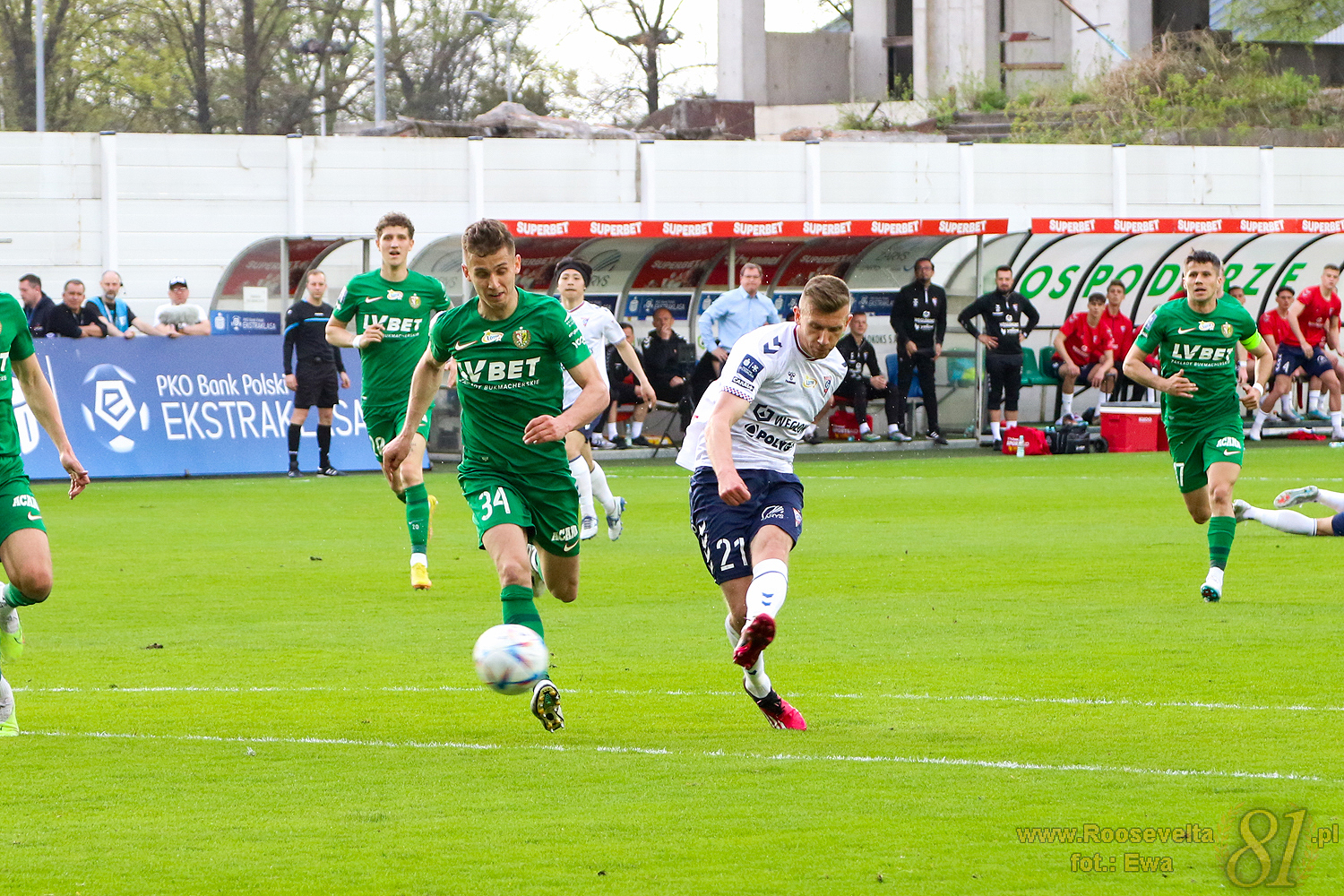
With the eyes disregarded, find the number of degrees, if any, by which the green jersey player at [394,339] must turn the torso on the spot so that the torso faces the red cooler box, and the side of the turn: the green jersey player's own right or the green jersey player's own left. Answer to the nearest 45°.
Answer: approximately 135° to the green jersey player's own left

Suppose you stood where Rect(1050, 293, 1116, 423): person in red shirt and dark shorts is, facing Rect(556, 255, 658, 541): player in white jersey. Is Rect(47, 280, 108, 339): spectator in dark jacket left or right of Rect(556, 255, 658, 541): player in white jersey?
right

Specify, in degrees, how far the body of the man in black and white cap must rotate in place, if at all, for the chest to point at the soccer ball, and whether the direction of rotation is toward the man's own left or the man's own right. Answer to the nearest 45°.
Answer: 0° — they already face it

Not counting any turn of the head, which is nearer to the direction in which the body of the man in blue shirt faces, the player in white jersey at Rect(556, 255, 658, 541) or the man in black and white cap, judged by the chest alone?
the player in white jersey

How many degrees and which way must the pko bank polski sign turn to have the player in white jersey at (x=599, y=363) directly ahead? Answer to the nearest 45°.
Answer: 0° — it already faces them

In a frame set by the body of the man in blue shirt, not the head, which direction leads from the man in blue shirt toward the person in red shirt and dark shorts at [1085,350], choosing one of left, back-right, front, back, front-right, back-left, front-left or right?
back-left
